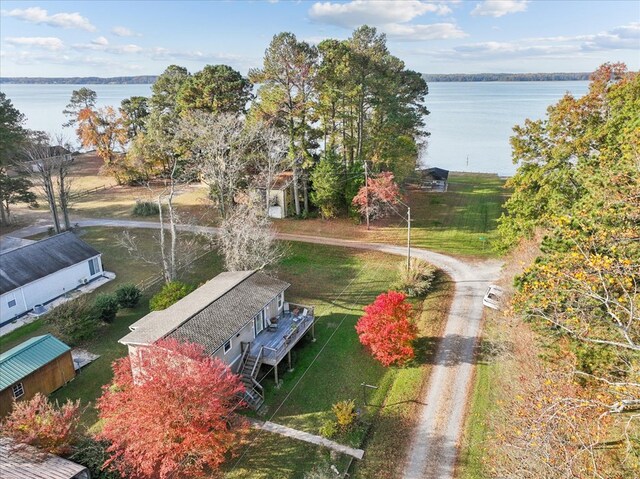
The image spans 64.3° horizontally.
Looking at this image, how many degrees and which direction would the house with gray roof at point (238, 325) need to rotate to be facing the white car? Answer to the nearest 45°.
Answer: approximately 45° to its left

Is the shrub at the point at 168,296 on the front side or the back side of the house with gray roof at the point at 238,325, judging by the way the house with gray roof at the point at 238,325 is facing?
on the back side

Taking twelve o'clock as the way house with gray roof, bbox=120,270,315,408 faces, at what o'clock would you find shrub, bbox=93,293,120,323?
The shrub is roughly at 6 o'clock from the house with gray roof.

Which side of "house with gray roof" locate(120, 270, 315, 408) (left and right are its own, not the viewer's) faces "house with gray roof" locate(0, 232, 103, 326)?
back

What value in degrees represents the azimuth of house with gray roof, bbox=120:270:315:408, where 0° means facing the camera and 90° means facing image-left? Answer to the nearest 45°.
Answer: approximately 315°

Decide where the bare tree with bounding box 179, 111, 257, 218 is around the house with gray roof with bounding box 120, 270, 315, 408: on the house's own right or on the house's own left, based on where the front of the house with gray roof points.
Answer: on the house's own left

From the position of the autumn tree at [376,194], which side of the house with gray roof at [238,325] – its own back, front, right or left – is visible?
left
